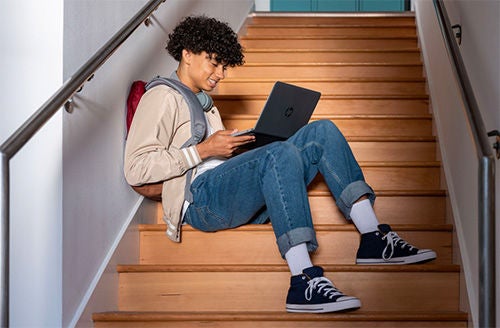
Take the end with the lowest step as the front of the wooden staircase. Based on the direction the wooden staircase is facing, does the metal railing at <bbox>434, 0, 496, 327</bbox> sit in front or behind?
in front

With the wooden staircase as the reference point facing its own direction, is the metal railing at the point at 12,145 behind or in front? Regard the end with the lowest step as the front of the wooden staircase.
in front

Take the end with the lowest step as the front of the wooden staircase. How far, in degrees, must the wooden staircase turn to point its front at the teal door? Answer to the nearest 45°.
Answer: approximately 180°

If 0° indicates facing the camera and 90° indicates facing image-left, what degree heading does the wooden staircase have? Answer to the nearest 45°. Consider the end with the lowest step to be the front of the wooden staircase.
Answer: approximately 0°

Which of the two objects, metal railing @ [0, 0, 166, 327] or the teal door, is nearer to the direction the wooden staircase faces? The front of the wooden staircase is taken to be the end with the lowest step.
the metal railing

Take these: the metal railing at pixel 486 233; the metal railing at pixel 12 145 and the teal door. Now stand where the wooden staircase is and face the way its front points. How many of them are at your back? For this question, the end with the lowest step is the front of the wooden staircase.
1
